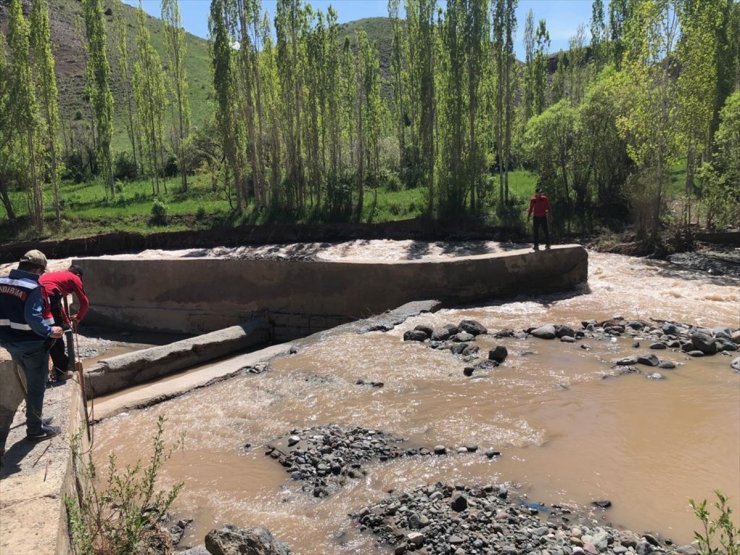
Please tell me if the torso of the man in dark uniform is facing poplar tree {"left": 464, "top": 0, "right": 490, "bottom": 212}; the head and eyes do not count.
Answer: yes

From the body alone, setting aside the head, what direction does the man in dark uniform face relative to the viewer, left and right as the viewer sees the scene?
facing away from the viewer and to the right of the viewer

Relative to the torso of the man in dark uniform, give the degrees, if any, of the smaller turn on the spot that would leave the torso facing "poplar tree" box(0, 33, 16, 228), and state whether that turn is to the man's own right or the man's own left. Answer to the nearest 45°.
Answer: approximately 45° to the man's own left

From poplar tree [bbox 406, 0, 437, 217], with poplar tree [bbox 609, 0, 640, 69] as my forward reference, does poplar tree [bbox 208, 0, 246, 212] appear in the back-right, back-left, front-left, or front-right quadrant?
back-left

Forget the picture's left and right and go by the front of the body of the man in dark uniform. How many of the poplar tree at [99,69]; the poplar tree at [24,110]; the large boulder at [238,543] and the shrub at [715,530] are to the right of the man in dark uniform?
2

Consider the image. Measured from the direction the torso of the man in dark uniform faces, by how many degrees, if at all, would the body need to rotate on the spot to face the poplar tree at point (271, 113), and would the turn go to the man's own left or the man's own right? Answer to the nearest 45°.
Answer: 0° — they already face it

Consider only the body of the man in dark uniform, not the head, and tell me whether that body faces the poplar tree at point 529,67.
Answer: yes

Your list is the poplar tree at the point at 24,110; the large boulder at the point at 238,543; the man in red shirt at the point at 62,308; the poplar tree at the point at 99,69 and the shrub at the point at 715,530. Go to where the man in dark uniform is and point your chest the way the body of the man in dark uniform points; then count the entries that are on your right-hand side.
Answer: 2

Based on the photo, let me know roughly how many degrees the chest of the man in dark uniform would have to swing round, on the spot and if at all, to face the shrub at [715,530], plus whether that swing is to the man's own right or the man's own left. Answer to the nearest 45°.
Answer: approximately 90° to the man's own right

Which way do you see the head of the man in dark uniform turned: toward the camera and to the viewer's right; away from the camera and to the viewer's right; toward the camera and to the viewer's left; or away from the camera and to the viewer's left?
away from the camera and to the viewer's right

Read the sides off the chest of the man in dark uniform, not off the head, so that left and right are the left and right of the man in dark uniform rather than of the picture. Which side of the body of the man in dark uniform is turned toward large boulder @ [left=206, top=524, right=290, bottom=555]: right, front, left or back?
right

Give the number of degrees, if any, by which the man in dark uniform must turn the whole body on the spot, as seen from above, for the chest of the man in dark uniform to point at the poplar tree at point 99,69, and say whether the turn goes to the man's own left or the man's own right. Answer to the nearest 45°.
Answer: approximately 45° to the man's own left
